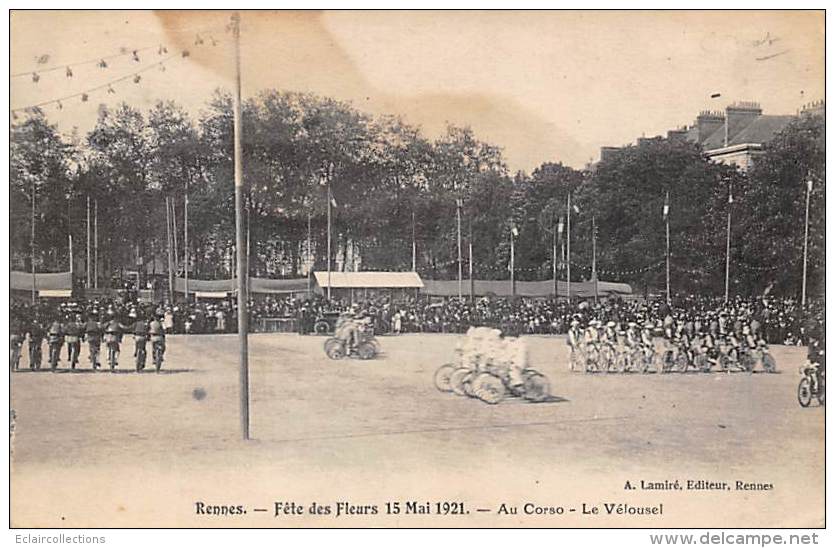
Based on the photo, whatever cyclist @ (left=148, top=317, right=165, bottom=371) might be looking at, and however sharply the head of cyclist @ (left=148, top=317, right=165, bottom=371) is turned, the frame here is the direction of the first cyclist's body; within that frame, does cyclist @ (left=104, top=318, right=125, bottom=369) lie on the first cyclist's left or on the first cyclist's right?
on the first cyclist's left

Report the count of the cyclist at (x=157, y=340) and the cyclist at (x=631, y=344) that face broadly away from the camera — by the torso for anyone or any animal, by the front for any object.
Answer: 1

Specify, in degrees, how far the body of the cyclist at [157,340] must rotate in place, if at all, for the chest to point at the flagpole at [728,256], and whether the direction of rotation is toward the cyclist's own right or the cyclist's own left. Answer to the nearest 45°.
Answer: approximately 90° to the cyclist's own right

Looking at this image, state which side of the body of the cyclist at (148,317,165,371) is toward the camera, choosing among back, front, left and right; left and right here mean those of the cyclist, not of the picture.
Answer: back

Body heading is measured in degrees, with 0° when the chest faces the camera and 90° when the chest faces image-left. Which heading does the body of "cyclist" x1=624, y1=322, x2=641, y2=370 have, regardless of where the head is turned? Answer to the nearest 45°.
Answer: approximately 45°
